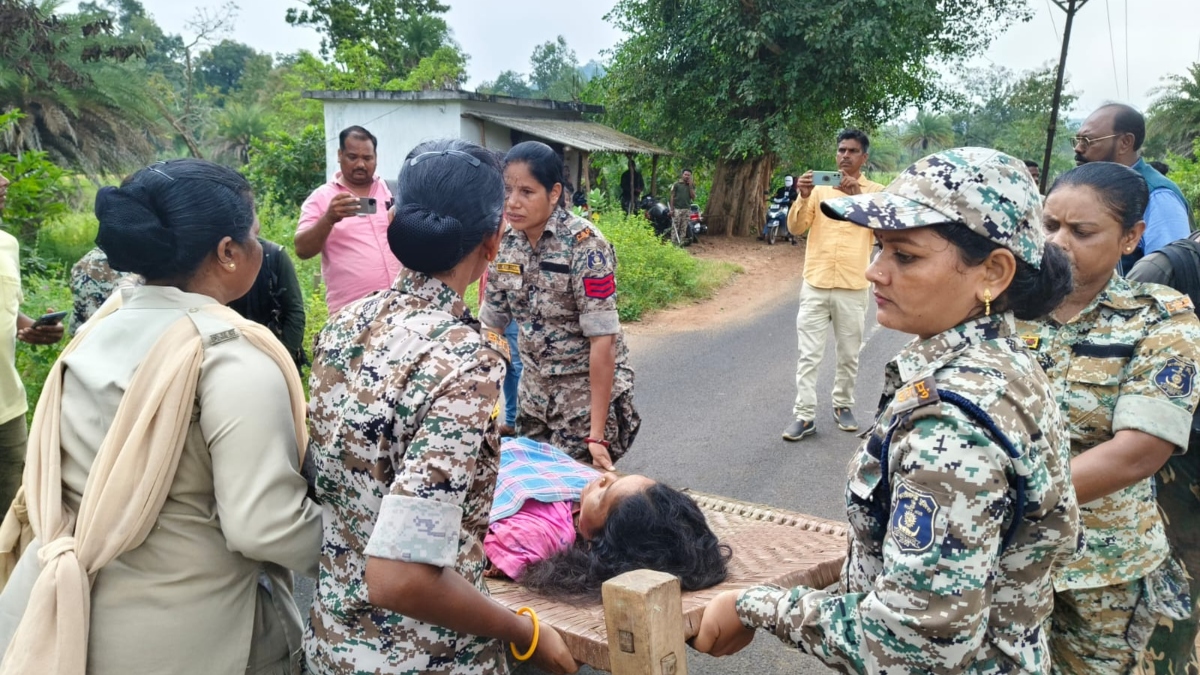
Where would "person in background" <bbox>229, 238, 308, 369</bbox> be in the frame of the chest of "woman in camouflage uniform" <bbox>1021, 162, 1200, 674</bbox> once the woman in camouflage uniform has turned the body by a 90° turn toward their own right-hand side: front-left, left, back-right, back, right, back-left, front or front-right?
front-left

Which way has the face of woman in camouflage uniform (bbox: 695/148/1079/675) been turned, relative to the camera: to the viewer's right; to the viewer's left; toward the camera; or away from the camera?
to the viewer's left

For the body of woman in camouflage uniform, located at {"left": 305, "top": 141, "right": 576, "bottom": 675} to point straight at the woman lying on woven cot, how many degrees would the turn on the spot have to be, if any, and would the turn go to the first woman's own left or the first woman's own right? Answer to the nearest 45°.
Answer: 0° — they already face them

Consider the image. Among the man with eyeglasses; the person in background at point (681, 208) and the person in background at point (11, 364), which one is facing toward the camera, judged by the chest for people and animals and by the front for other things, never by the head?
the person in background at point (681, 208)

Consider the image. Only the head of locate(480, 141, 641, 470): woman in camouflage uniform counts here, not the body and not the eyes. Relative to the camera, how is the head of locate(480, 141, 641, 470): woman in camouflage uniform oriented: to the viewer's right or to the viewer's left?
to the viewer's left

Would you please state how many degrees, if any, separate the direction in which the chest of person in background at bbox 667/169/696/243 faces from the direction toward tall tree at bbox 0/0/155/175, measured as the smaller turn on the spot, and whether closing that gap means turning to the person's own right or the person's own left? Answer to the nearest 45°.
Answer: approximately 90° to the person's own right

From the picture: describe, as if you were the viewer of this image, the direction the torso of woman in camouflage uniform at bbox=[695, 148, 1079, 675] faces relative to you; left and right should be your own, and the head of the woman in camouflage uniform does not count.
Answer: facing to the left of the viewer

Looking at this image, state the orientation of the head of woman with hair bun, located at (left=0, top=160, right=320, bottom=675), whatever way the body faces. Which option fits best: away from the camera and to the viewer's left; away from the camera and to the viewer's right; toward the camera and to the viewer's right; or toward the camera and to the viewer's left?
away from the camera and to the viewer's right

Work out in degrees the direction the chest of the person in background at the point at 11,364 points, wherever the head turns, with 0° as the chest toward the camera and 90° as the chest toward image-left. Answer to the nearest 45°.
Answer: approximately 270°

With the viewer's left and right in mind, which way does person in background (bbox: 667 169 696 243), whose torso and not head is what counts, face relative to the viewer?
facing the viewer

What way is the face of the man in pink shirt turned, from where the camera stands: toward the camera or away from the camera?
toward the camera

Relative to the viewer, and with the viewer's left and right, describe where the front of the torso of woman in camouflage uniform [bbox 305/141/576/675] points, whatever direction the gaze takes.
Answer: facing away from the viewer and to the right of the viewer

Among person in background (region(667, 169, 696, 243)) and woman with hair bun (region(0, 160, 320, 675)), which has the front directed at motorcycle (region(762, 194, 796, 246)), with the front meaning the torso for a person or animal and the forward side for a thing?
the woman with hair bun

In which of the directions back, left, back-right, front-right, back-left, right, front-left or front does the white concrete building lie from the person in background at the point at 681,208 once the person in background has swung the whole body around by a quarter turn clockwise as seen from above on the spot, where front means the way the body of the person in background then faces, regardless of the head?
front

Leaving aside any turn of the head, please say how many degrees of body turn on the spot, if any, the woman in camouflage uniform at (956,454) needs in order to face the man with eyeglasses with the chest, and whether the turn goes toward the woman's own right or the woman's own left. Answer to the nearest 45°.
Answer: approximately 90° to the woman's own right

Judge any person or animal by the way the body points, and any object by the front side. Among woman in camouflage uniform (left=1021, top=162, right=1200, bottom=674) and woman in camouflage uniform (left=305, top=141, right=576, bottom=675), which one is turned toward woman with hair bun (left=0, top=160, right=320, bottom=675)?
woman in camouflage uniform (left=1021, top=162, right=1200, bottom=674)
